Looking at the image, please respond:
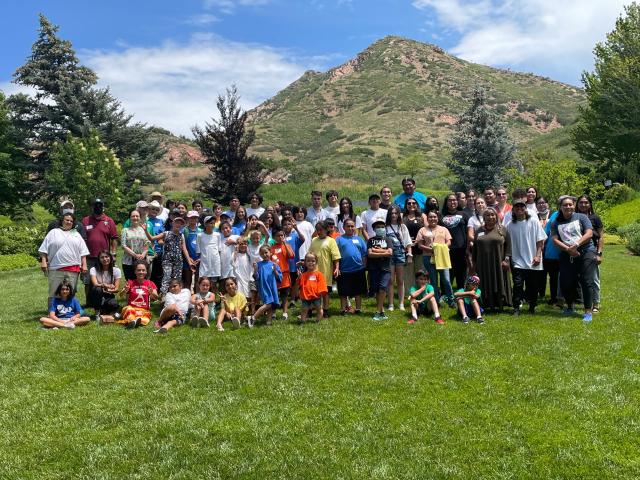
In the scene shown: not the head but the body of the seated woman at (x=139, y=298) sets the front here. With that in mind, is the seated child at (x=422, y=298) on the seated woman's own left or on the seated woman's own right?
on the seated woman's own left

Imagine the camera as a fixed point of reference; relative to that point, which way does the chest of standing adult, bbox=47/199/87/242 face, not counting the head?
toward the camera

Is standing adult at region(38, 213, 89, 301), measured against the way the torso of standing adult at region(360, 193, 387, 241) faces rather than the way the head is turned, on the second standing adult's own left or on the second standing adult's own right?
on the second standing adult's own right

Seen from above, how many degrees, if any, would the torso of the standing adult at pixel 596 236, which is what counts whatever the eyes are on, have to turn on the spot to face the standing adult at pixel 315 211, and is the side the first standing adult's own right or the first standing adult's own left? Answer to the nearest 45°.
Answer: approximately 45° to the first standing adult's own right

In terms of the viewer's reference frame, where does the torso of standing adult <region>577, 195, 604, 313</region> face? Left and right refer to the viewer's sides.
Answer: facing the viewer and to the left of the viewer

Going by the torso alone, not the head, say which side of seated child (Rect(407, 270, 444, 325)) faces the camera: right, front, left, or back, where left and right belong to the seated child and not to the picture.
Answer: front

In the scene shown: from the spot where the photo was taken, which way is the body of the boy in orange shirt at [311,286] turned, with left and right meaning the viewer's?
facing the viewer

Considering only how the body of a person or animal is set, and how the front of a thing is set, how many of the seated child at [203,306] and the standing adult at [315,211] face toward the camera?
2

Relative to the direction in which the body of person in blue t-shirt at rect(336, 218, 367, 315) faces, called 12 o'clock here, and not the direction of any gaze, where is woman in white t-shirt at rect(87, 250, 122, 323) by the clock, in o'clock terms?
The woman in white t-shirt is roughly at 3 o'clock from the person in blue t-shirt.

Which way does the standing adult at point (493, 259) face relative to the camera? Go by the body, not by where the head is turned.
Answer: toward the camera

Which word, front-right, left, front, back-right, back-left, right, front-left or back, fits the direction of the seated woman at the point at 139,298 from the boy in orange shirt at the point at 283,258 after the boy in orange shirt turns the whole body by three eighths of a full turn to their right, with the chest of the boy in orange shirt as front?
front-left
